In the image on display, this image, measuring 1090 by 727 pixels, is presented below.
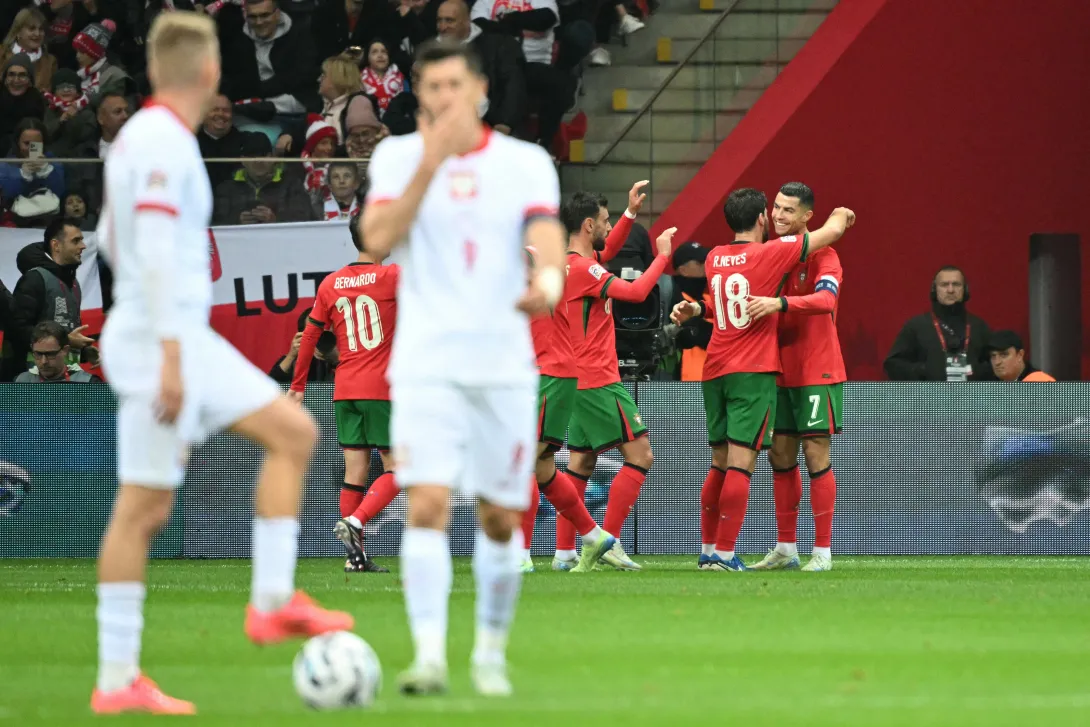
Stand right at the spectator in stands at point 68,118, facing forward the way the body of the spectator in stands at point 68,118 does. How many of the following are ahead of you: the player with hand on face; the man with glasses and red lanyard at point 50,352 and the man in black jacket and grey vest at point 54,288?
3

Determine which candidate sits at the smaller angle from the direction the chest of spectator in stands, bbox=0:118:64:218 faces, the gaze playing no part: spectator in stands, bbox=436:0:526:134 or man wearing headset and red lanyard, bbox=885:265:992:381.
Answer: the man wearing headset and red lanyard

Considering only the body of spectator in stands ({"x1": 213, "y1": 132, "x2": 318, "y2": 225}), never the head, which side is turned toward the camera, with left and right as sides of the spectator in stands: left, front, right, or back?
front

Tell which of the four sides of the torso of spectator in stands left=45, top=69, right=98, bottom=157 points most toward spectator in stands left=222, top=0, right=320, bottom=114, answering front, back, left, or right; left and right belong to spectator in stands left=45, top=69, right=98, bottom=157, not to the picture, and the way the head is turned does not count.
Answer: left

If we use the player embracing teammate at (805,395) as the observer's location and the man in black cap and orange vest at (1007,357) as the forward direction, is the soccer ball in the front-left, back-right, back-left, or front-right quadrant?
back-right

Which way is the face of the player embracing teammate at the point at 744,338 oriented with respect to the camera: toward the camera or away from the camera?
away from the camera

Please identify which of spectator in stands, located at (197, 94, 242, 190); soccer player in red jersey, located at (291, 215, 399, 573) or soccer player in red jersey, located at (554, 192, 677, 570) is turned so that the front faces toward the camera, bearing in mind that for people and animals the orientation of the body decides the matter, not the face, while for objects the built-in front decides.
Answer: the spectator in stands

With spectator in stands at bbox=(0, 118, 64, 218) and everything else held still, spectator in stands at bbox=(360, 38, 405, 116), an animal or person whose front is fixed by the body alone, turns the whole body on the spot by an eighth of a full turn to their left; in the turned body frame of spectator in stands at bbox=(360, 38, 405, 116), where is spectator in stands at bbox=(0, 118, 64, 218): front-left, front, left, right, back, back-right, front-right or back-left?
right

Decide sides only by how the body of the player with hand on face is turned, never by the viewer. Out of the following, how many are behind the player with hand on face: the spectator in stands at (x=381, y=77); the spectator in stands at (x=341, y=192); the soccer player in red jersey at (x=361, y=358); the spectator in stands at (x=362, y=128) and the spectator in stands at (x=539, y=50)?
5

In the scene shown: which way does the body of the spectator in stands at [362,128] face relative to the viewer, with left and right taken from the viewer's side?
facing the viewer

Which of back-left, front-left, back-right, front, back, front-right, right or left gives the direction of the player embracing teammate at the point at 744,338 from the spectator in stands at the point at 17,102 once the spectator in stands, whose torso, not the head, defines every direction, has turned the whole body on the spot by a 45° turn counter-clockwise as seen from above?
front

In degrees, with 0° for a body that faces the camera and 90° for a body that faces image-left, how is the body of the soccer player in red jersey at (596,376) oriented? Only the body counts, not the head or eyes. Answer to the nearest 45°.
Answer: approximately 270°

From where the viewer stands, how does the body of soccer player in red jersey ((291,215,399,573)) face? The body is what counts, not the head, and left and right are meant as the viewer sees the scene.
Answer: facing away from the viewer and to the right of the viewer

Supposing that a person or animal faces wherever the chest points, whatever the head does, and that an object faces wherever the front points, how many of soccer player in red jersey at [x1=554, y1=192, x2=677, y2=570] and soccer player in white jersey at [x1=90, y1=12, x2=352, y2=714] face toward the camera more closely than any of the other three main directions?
0

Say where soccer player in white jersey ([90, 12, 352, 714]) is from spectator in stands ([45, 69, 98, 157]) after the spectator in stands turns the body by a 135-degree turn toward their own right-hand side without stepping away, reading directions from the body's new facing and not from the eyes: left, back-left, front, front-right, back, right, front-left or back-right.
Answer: back-left

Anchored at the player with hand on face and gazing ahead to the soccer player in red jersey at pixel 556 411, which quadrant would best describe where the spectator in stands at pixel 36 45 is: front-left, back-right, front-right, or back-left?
front-left
